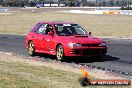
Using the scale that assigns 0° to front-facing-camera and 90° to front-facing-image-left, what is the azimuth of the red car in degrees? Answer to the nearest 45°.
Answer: approximately 315°
